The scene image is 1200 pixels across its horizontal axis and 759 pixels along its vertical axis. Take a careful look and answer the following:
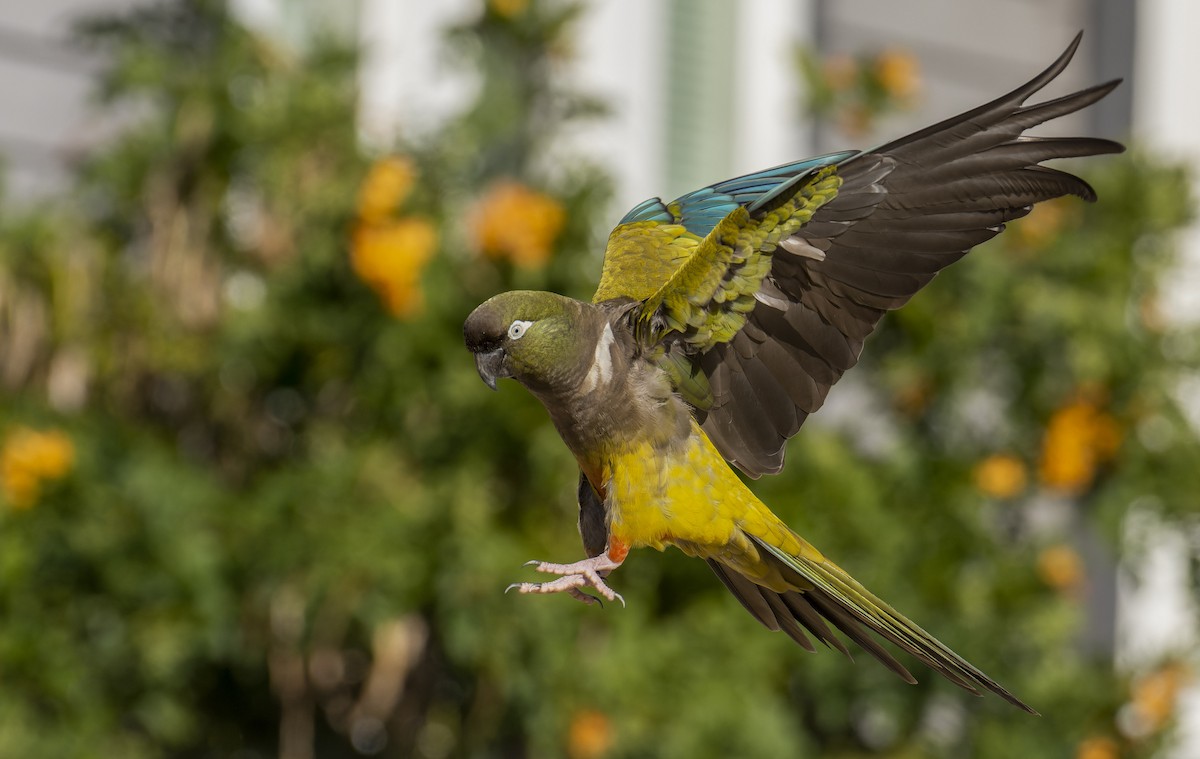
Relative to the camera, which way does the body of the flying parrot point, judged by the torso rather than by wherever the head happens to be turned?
to the viewer's left

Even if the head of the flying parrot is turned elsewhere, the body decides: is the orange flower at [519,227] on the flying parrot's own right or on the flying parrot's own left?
on the flying parrot's own right

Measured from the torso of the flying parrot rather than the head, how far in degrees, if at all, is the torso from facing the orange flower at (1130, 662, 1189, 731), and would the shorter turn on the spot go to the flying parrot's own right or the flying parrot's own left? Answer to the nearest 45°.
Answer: approximately 90° to the flying parrot's own right

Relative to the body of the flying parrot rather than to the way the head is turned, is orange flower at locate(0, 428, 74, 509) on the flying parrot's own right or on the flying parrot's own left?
on the flying parrot's own right

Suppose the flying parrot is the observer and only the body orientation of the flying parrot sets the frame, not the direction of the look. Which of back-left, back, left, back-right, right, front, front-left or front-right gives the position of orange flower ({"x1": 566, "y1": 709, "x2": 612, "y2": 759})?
right

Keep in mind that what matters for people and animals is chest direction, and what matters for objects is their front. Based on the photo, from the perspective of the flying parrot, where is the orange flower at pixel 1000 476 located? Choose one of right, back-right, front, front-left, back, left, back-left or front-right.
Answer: right

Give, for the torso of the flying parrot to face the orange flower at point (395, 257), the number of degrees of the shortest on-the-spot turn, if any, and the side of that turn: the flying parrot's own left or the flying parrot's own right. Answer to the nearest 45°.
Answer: approximately 90° to the flying parrot's own right

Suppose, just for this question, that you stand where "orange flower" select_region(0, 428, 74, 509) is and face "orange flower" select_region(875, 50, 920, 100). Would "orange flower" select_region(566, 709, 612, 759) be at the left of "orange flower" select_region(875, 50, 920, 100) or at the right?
right

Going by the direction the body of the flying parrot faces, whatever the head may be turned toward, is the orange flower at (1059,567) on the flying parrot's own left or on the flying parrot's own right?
on the flying parrot's own right
